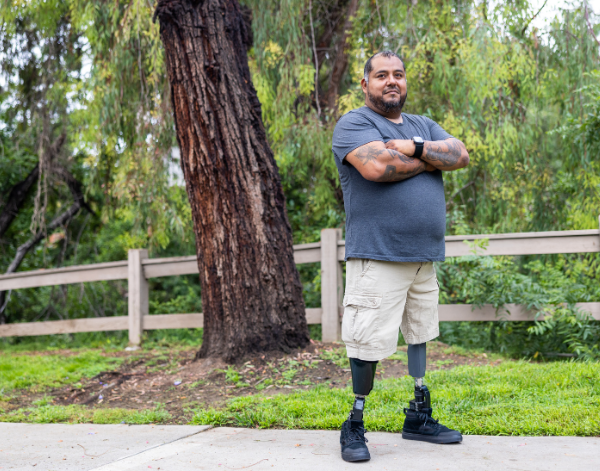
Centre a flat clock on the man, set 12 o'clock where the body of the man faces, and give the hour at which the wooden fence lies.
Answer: The wooden fence is roughly at 7 o'clock from the man.

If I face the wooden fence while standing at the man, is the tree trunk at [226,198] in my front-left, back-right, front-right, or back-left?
front-left

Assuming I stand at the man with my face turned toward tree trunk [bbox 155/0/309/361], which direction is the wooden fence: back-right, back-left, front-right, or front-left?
front-right

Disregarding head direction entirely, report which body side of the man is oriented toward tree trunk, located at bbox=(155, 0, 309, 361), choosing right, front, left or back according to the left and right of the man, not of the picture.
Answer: back

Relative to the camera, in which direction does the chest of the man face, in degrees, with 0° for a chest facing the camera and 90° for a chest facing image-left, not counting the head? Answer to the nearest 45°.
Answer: approximately 315°
